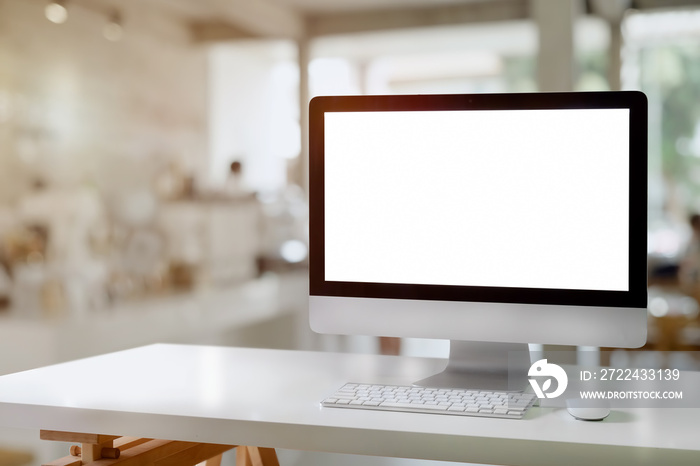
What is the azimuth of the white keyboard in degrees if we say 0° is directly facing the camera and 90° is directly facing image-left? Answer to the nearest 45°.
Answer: approximately 0°

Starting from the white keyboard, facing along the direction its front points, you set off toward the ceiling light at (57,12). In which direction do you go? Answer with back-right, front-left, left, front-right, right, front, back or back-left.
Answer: back-right
